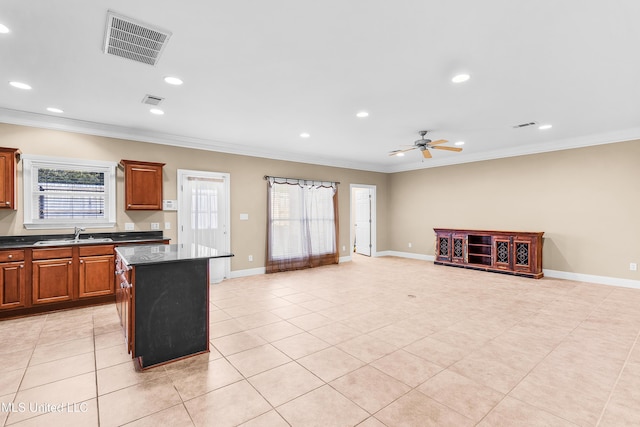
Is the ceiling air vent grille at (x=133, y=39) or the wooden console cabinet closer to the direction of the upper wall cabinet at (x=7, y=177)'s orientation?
the ceiling air vent grille

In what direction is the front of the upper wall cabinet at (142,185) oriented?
toward the camera

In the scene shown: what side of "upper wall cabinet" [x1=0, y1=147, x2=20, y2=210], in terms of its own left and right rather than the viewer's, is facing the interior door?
left

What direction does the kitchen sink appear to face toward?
toward the camera

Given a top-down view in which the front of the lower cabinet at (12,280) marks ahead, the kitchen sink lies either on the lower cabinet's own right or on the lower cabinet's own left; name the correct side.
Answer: on the lower cabinet's own left

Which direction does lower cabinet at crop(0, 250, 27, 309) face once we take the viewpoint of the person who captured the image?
facing the viewer

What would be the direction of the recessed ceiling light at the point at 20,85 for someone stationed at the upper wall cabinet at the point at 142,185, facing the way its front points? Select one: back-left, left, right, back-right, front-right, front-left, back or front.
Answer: front-right

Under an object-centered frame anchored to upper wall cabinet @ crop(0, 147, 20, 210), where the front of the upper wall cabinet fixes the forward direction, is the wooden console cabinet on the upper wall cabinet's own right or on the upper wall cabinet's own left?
on the upper wall cabinet's own left

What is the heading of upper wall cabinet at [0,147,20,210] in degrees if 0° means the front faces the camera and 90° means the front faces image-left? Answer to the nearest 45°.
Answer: approximately 0°

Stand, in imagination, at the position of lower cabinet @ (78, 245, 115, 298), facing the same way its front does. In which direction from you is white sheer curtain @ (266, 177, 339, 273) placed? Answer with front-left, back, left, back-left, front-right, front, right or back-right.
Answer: left

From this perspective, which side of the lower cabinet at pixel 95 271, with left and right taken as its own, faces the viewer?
front

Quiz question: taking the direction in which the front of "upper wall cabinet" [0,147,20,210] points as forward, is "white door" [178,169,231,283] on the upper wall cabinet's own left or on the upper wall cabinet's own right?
on the upper wall cabinet's own left

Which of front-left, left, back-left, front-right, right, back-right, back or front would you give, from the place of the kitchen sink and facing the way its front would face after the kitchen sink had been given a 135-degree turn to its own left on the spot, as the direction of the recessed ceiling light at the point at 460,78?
right

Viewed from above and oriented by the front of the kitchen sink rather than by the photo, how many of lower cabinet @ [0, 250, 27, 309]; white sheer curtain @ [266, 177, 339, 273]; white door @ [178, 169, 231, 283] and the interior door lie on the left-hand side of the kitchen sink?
3
